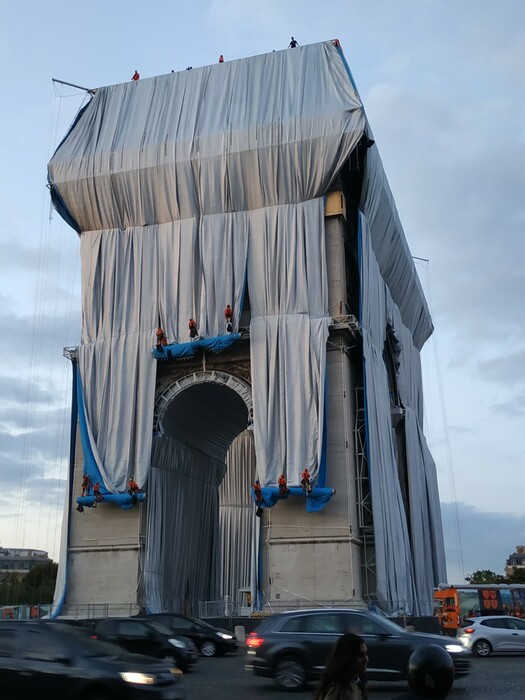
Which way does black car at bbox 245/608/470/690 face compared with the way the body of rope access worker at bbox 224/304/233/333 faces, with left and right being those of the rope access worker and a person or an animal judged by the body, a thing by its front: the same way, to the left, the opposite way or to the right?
to the right

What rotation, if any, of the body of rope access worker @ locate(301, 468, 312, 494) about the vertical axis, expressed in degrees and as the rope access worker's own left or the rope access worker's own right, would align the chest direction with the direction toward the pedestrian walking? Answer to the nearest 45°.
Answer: approximately 180°

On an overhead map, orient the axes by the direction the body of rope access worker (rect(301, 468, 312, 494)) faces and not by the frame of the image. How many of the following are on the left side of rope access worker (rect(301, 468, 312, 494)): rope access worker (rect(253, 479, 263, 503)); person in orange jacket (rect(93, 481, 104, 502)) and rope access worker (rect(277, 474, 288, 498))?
3

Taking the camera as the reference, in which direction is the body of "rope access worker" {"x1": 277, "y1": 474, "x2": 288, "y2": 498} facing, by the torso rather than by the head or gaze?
away from the camera

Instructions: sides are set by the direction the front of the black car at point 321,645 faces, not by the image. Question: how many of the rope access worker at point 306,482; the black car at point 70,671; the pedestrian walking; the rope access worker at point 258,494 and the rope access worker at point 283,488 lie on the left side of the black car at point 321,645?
3

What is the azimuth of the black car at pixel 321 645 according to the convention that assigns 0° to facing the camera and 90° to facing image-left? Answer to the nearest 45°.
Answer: approximately 270°

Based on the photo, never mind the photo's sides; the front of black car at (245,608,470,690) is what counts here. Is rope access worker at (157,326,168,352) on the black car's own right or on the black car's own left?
on the black car's own left

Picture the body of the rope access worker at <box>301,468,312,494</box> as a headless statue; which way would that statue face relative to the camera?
away from the camera

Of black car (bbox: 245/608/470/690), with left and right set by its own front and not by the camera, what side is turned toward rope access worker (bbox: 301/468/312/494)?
left

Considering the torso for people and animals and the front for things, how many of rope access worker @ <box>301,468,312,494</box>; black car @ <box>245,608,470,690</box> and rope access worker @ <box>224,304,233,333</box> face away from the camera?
2

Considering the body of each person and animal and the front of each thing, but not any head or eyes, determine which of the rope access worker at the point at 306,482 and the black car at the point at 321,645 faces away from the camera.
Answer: the rope access worker

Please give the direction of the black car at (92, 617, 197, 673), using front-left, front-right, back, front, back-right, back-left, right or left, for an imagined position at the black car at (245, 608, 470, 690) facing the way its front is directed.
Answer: back-left

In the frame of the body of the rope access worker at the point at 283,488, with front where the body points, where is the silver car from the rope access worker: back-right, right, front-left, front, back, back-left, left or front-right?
back-right

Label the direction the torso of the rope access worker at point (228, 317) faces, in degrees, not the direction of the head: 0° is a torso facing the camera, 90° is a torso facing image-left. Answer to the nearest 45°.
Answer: approximately 180°
